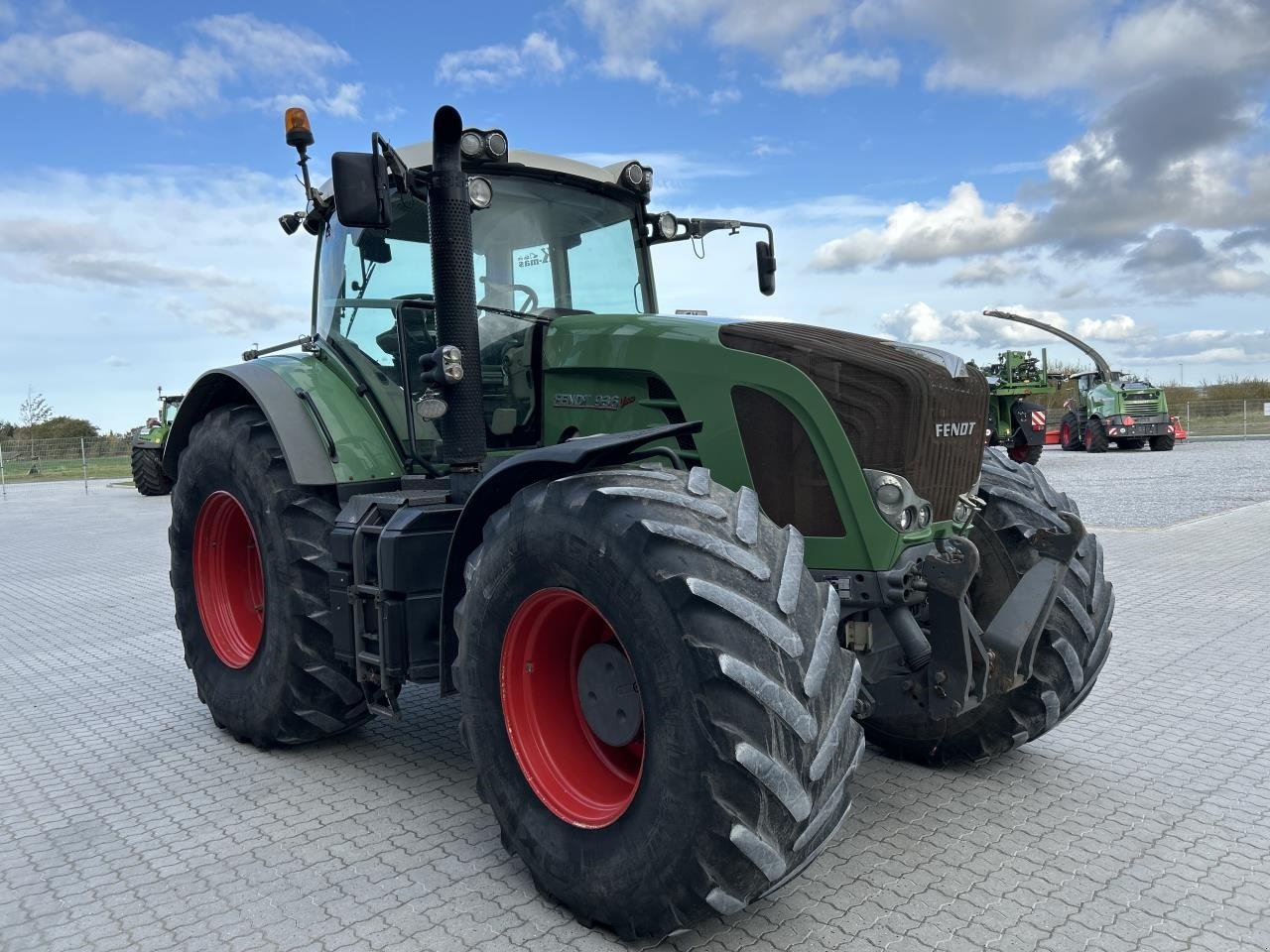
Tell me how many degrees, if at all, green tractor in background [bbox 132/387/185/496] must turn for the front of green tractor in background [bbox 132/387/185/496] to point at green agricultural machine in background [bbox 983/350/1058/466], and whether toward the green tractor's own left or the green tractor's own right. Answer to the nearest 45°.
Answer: approximately 90° to the green tractor's own left

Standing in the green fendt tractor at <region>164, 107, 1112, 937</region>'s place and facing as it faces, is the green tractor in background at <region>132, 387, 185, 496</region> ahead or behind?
behind

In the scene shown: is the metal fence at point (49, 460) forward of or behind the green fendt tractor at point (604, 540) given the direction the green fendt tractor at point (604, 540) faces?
behind

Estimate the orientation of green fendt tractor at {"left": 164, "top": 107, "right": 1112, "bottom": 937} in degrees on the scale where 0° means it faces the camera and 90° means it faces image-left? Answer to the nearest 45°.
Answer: approximately 315°

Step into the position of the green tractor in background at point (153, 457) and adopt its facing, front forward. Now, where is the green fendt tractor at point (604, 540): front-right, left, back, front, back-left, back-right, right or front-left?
front-left
